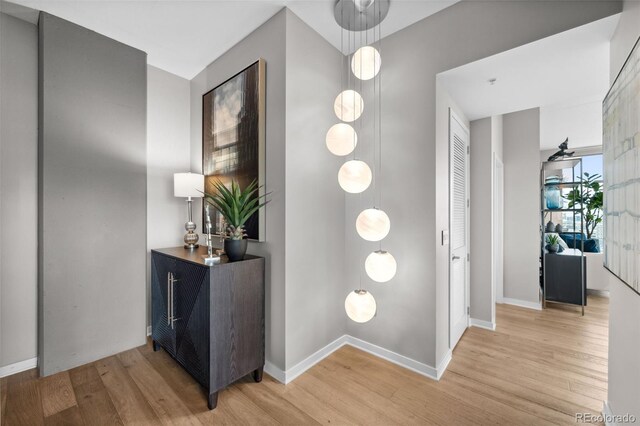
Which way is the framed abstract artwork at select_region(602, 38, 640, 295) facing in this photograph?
to the viewer's left

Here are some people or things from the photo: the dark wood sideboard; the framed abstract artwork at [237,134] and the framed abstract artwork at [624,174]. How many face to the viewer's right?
0

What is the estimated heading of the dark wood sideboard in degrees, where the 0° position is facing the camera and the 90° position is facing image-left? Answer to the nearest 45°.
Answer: approximately 45°

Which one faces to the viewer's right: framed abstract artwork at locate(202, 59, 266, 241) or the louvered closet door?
the louvered closet door

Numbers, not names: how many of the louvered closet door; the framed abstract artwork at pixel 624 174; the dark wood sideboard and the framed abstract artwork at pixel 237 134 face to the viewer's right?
1

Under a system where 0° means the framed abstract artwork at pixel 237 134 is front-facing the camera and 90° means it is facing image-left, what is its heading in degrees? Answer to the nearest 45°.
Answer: approximately 45°

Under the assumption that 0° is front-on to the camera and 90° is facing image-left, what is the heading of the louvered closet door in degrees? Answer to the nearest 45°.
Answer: approximately 270°
